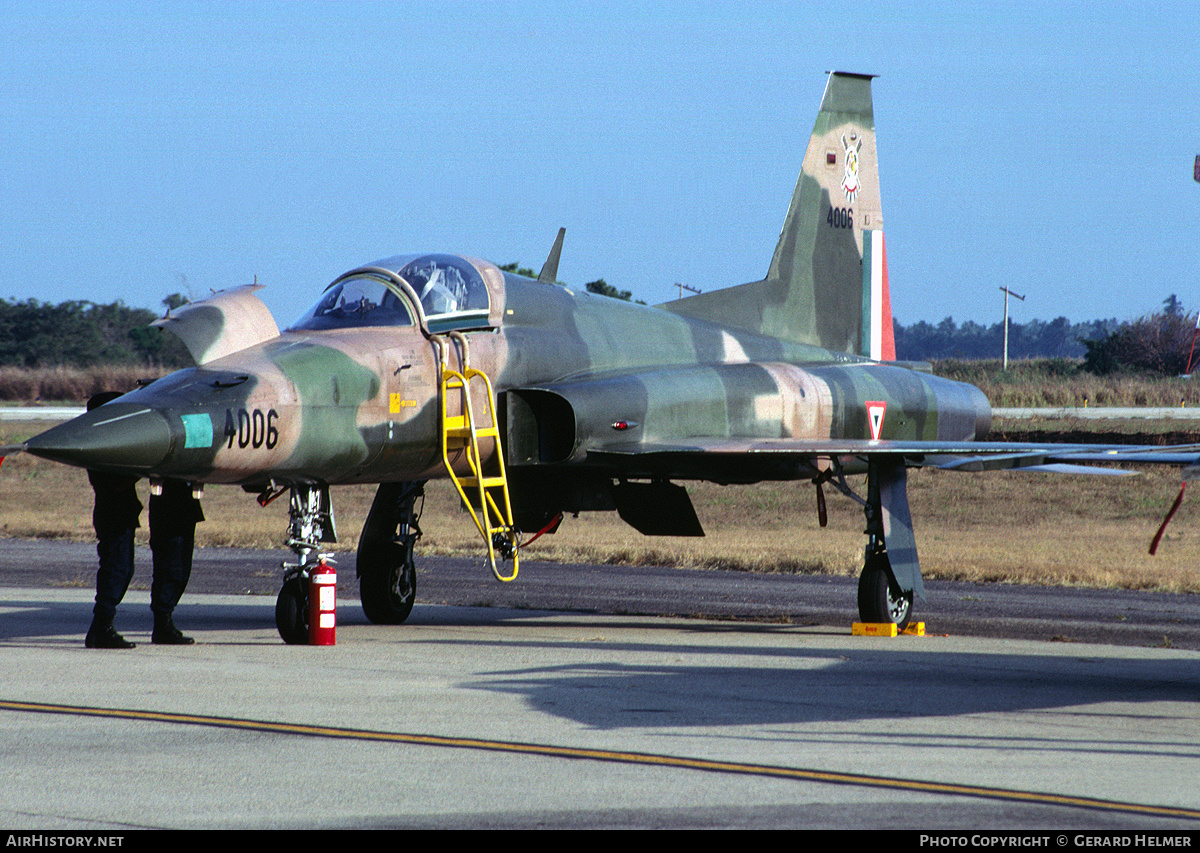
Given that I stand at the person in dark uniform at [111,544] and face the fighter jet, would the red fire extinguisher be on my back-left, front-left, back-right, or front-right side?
front-right

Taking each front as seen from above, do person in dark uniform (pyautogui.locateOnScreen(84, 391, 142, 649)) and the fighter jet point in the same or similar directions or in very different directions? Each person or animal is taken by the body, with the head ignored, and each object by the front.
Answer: very different directions

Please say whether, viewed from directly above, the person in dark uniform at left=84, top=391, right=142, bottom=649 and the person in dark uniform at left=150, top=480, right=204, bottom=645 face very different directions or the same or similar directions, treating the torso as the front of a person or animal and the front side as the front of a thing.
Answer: same or similar directions

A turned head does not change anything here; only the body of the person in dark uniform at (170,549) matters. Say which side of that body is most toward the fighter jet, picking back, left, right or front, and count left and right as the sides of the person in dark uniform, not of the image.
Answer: front

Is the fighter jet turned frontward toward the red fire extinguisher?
yes

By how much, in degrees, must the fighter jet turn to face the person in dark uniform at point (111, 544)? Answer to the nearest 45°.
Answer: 0° — it already faces them
